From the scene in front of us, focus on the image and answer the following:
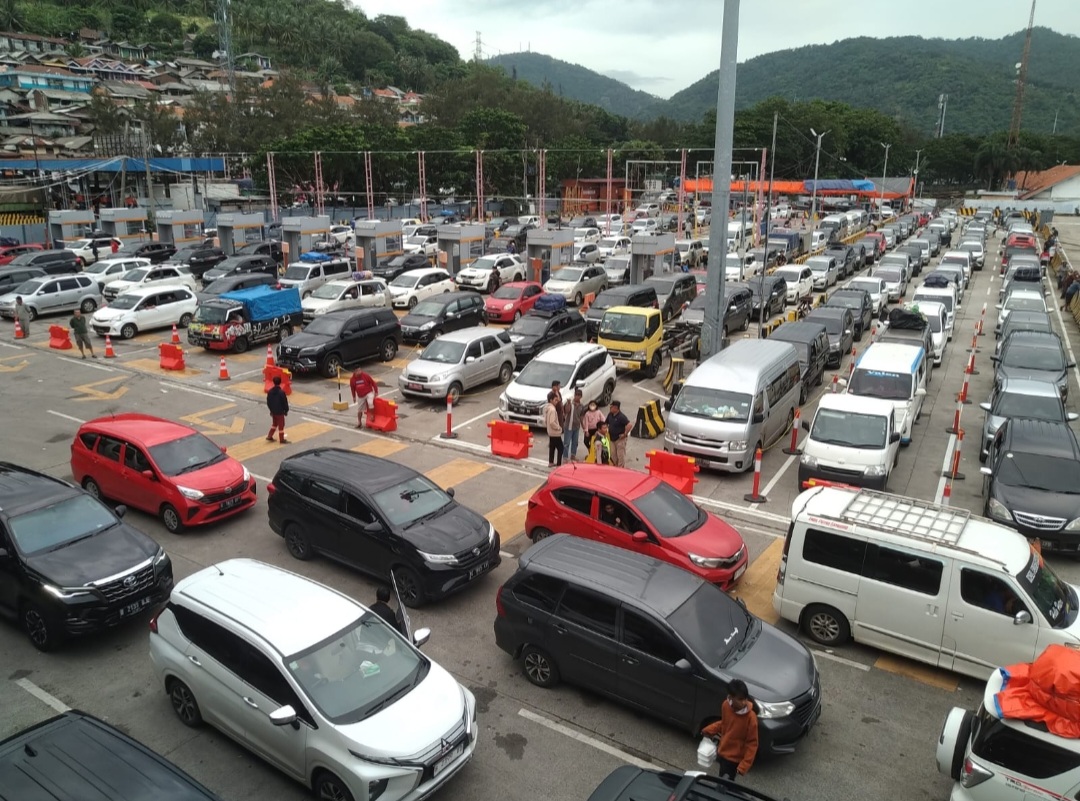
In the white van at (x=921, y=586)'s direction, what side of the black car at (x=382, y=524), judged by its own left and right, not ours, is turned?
front

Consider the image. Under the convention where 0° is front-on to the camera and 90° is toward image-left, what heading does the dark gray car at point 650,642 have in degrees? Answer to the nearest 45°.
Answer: approximately 315°

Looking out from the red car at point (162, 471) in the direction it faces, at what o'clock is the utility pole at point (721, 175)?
The utility pole is roughly at 10 o'clock from the red car.

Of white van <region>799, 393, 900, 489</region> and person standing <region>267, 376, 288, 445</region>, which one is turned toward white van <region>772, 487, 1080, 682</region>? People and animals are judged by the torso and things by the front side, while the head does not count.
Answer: white van <region>799, 393, 900, 489</region>

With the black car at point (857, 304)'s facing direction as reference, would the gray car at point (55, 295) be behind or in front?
in front

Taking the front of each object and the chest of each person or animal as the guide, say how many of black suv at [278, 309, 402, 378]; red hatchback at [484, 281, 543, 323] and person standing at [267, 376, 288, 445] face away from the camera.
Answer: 1

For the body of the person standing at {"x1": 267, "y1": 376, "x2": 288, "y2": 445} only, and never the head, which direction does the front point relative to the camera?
away from the camera

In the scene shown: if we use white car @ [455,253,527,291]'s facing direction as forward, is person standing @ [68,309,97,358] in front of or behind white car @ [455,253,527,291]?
in front

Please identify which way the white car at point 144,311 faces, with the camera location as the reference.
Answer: facing the viewer and to the left of the viewer

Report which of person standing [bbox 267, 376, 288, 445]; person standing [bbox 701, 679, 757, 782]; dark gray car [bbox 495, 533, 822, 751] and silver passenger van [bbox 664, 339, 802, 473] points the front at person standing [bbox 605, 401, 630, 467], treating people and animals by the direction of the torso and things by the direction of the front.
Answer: the silver passenger van

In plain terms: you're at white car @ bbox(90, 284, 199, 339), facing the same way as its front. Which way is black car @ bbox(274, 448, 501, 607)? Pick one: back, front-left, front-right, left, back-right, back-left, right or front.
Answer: front-left

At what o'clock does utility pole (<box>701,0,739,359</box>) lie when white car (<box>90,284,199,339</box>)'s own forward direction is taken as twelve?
The utility pole is roughly at 9 o'clock from the white car.

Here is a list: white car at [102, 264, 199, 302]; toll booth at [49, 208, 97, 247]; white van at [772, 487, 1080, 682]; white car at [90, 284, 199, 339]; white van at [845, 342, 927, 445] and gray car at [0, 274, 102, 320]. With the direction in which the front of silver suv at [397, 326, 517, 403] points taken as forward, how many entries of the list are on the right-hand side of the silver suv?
4

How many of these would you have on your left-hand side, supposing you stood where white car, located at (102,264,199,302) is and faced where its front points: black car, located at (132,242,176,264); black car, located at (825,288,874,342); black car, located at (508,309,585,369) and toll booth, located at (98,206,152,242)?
2

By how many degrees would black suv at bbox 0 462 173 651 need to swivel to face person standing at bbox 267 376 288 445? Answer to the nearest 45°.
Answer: approximately 90° to its left

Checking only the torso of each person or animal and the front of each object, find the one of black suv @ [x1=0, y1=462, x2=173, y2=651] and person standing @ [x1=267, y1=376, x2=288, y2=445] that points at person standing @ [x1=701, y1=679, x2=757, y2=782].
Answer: the black suv

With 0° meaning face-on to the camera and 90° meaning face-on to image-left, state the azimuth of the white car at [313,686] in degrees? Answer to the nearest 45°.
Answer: approximately 315°
